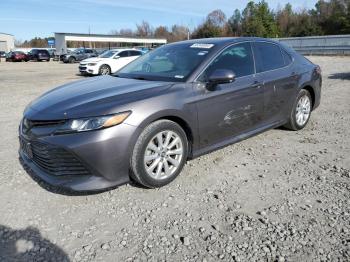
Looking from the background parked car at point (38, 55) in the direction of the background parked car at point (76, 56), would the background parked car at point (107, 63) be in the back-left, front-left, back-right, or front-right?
front-right

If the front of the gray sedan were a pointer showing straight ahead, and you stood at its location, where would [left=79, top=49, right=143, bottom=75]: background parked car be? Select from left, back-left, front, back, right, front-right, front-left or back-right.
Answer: back-right

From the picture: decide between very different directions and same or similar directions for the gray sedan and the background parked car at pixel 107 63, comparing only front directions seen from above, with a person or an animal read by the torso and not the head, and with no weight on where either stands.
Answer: same or similar directions

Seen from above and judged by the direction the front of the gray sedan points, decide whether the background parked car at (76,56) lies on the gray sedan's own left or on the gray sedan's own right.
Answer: on the gray sedan's own right

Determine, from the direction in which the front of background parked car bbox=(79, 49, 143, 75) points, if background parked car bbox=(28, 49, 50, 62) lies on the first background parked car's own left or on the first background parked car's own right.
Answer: on the first background parked car's own right

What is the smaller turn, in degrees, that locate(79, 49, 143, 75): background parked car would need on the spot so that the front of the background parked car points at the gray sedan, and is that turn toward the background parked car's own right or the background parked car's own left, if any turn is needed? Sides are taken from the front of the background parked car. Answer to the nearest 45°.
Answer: approximately 45° to the background parked car's own left

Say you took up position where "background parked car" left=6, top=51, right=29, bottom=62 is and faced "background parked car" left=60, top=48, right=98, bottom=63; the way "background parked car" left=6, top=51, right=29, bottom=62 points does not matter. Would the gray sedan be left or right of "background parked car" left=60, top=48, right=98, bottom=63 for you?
right

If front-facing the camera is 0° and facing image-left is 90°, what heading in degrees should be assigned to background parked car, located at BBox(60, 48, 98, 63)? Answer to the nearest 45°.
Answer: approximately 45°

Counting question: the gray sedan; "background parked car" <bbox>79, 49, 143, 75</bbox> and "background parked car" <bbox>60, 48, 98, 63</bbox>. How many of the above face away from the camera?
0

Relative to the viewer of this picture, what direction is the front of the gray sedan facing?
facing the viewer and to the left of the viewer

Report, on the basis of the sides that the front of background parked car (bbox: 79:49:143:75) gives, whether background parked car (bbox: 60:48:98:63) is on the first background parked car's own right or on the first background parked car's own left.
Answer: on the first background parked car's own right

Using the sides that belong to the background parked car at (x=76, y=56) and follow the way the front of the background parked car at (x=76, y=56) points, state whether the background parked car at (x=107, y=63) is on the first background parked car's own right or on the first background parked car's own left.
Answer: on the first background parked car's own left

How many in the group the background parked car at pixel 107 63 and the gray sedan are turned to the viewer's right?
0
